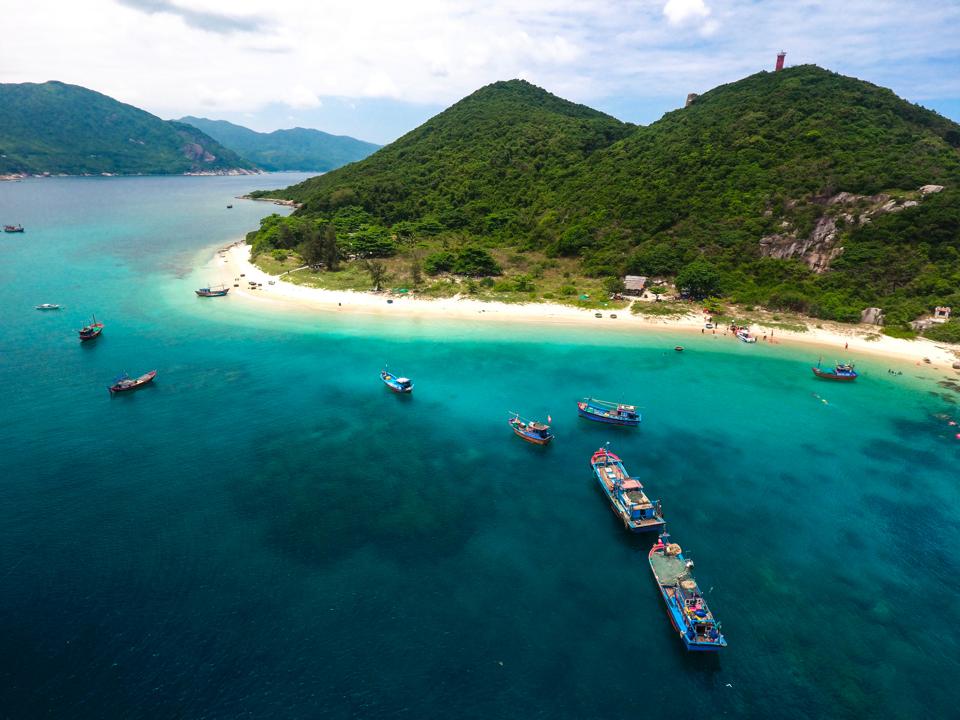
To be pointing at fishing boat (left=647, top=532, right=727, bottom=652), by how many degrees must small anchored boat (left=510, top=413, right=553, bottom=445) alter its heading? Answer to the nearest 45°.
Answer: approximately 180°

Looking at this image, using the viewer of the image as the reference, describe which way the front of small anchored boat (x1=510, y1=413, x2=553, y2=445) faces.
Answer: facing away from the viewer and to the left of the viewer

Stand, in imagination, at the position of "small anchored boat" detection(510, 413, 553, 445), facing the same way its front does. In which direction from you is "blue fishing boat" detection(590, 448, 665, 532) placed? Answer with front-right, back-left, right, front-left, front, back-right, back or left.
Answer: back

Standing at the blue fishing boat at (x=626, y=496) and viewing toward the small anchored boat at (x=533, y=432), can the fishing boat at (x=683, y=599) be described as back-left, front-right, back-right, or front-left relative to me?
back-left

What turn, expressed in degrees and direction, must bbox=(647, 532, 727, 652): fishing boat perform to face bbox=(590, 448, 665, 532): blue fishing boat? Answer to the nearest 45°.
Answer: approximately 45° to its left

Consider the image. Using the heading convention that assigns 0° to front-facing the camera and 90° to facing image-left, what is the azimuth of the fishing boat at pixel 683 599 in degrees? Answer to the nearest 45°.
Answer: approximately 180°

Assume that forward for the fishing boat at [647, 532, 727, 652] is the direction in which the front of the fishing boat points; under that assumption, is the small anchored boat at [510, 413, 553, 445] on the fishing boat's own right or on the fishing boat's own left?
on the fishing boat's own left
